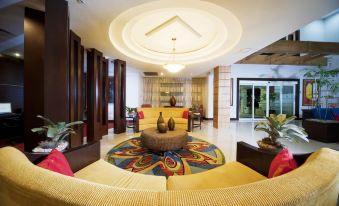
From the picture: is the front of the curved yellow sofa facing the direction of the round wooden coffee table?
yes

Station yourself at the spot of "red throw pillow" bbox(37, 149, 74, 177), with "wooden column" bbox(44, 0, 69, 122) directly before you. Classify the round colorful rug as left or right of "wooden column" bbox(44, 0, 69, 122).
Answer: right

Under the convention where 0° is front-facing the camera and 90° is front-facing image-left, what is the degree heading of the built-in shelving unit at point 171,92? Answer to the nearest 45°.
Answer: approximately 0°

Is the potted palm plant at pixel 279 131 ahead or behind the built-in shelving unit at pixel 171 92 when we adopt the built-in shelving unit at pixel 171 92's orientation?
ahead

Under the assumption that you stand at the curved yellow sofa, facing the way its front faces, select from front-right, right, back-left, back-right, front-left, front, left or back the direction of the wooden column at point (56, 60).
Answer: front-left

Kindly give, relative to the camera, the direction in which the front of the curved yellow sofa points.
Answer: facing away from the viewer

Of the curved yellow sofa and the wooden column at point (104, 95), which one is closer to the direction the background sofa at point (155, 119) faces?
the curved yellow sofa

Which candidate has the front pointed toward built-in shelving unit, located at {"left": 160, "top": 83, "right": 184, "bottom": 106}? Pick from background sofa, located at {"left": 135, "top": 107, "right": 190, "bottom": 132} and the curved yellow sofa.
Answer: the curved yellow sofa

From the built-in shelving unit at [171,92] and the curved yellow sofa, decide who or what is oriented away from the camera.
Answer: the curved yellow sofa

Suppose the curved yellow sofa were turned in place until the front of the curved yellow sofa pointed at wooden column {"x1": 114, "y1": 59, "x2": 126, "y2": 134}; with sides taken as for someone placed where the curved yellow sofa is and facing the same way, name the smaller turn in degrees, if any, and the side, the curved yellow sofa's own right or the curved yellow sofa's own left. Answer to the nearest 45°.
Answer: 0° — it already faces it

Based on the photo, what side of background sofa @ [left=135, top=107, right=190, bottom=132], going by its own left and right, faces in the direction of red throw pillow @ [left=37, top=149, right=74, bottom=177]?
front

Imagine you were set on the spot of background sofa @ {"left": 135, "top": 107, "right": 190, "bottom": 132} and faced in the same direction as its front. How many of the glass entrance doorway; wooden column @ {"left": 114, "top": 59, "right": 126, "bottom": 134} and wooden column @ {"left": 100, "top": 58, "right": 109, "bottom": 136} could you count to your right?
2

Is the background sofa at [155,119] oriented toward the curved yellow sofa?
yes
